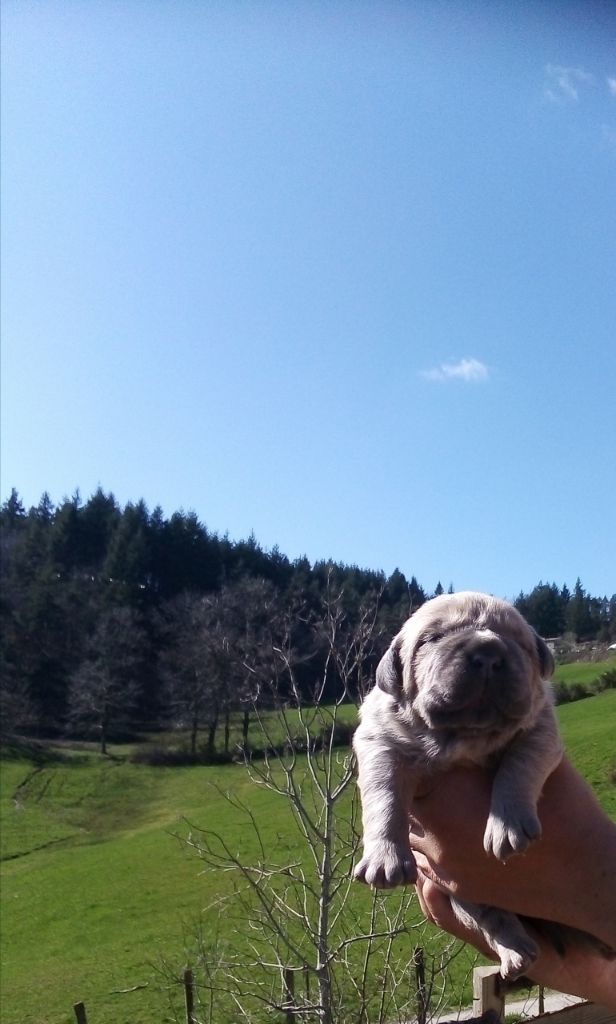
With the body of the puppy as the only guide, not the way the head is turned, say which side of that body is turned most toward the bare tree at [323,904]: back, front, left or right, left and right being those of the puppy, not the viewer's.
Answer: back

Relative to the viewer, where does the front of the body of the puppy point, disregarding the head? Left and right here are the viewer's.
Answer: facing the viewer

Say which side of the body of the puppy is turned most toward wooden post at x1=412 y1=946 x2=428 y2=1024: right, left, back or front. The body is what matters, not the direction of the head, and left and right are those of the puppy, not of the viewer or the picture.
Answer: back

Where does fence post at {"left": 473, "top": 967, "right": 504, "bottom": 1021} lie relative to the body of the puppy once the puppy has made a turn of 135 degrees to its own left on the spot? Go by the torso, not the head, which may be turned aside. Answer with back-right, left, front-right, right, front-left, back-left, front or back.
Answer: front-left
